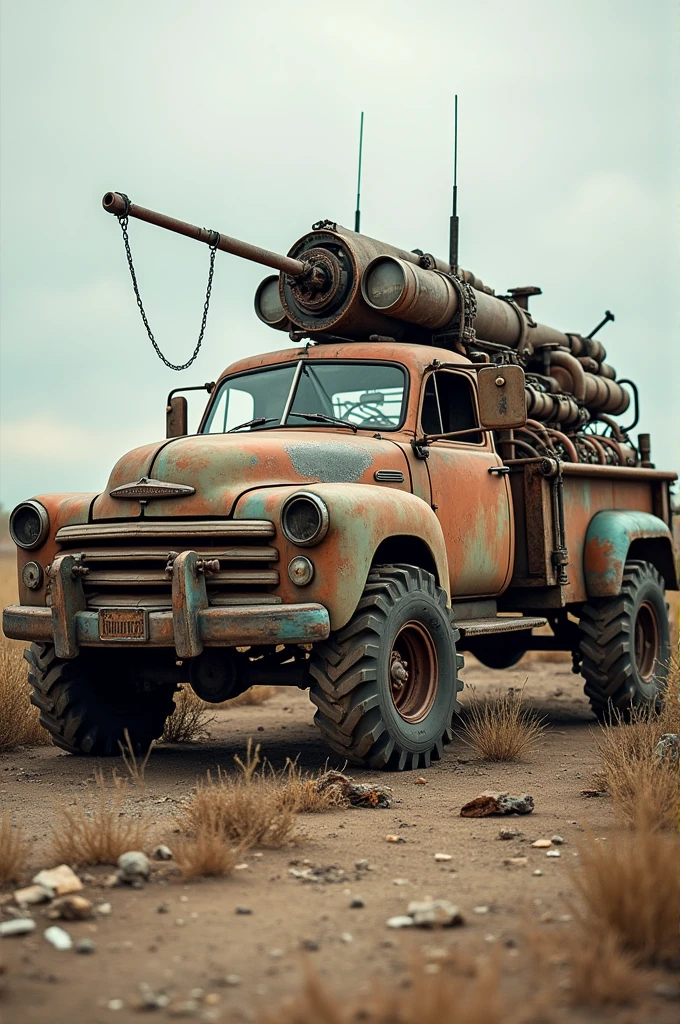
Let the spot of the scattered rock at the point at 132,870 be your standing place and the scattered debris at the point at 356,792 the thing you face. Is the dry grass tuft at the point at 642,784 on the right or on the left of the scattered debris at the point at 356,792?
right

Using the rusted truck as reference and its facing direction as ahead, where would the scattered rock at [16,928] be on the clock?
The scattered rock is roughly at 11 o'clock from the rusted truck.

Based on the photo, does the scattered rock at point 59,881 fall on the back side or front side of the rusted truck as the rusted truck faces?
on the front side

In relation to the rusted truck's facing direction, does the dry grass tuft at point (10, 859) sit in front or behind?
in front

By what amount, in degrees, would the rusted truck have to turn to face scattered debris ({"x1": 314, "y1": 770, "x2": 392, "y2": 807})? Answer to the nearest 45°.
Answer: approximately 45° to its left

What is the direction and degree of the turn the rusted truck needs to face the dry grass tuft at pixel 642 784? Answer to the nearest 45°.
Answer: approximately 90° to its left

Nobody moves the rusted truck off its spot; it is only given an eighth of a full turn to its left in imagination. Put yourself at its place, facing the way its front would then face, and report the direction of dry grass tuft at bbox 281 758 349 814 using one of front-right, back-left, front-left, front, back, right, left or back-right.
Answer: front

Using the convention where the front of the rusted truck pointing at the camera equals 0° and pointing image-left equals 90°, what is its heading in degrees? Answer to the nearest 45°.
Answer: approximately 45°

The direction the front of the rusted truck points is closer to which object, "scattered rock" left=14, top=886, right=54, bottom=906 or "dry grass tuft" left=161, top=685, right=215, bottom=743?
the scattered rock

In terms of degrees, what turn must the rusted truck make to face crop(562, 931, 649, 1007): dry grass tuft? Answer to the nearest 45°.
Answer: approximately 45° to its left
